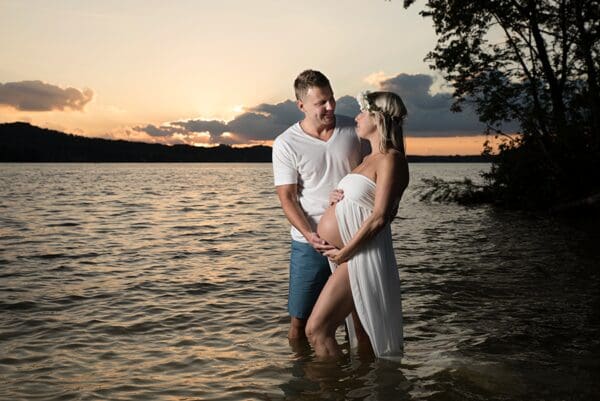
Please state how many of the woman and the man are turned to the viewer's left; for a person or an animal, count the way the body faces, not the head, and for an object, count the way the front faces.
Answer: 1

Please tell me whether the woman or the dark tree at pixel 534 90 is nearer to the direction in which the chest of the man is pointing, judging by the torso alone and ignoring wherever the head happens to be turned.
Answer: the woman

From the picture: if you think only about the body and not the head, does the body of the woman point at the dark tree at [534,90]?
no

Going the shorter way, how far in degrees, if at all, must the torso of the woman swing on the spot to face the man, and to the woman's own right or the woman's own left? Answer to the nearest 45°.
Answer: approximately 45° to the woman's own right

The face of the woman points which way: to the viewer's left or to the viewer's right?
to the viewer's left

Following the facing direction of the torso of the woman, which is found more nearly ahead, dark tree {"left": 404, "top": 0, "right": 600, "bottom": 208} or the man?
the man

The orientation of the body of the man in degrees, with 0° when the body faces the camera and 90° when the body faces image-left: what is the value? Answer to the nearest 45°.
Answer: approximately 315°

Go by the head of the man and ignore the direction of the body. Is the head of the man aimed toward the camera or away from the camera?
toward the camera

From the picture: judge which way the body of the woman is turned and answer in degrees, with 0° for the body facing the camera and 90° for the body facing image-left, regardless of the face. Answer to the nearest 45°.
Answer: approximately 90°

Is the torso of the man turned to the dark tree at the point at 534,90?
no
